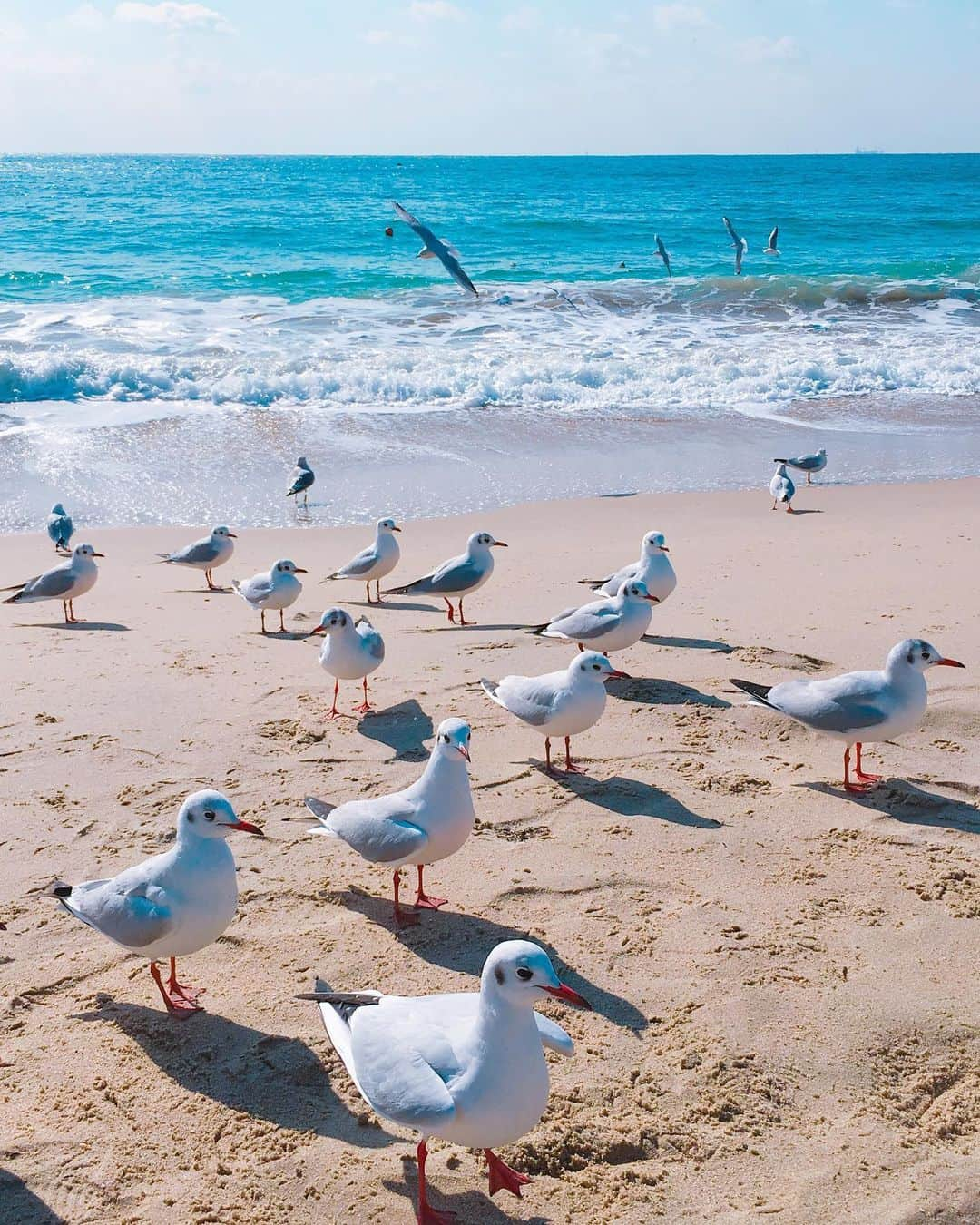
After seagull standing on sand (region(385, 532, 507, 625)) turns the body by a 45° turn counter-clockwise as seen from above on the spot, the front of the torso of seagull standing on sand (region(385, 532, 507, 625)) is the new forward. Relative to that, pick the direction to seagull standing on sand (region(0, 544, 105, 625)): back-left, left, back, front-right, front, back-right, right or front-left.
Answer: back-left

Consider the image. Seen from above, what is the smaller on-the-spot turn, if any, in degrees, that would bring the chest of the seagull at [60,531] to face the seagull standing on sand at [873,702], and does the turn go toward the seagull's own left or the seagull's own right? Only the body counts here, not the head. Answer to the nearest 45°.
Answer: approximately 135° to the seagull's own right

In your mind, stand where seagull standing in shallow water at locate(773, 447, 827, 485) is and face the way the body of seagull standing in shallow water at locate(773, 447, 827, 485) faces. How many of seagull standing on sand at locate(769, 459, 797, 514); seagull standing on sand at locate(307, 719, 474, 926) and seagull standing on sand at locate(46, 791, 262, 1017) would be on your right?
3

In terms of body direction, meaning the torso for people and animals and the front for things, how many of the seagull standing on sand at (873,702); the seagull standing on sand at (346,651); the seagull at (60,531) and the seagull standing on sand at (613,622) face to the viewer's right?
2

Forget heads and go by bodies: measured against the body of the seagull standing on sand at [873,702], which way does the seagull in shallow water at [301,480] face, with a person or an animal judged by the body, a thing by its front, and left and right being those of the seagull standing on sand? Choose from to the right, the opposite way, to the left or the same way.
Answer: to the left

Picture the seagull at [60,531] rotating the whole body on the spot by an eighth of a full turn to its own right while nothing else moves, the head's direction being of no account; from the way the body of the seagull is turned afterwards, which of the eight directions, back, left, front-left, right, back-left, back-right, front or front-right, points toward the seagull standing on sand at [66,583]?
back-right

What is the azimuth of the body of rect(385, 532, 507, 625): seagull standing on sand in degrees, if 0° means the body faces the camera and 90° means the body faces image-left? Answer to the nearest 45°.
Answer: approximately 270°

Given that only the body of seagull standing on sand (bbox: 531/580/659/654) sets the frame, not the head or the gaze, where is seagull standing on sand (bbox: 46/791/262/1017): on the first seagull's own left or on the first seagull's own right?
on the first seagull's own right

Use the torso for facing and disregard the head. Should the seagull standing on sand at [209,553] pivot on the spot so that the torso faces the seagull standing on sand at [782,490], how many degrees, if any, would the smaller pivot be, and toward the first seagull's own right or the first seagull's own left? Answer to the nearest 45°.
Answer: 0° — it already faces it

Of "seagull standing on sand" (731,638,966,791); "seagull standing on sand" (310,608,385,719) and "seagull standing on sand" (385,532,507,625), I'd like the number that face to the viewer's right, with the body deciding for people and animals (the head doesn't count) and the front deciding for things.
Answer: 2

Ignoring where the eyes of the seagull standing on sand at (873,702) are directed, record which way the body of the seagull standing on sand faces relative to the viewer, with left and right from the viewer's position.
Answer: facing to the right of the viewer

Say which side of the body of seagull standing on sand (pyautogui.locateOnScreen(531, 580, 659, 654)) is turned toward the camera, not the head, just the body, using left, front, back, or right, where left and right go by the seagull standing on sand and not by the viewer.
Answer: right
